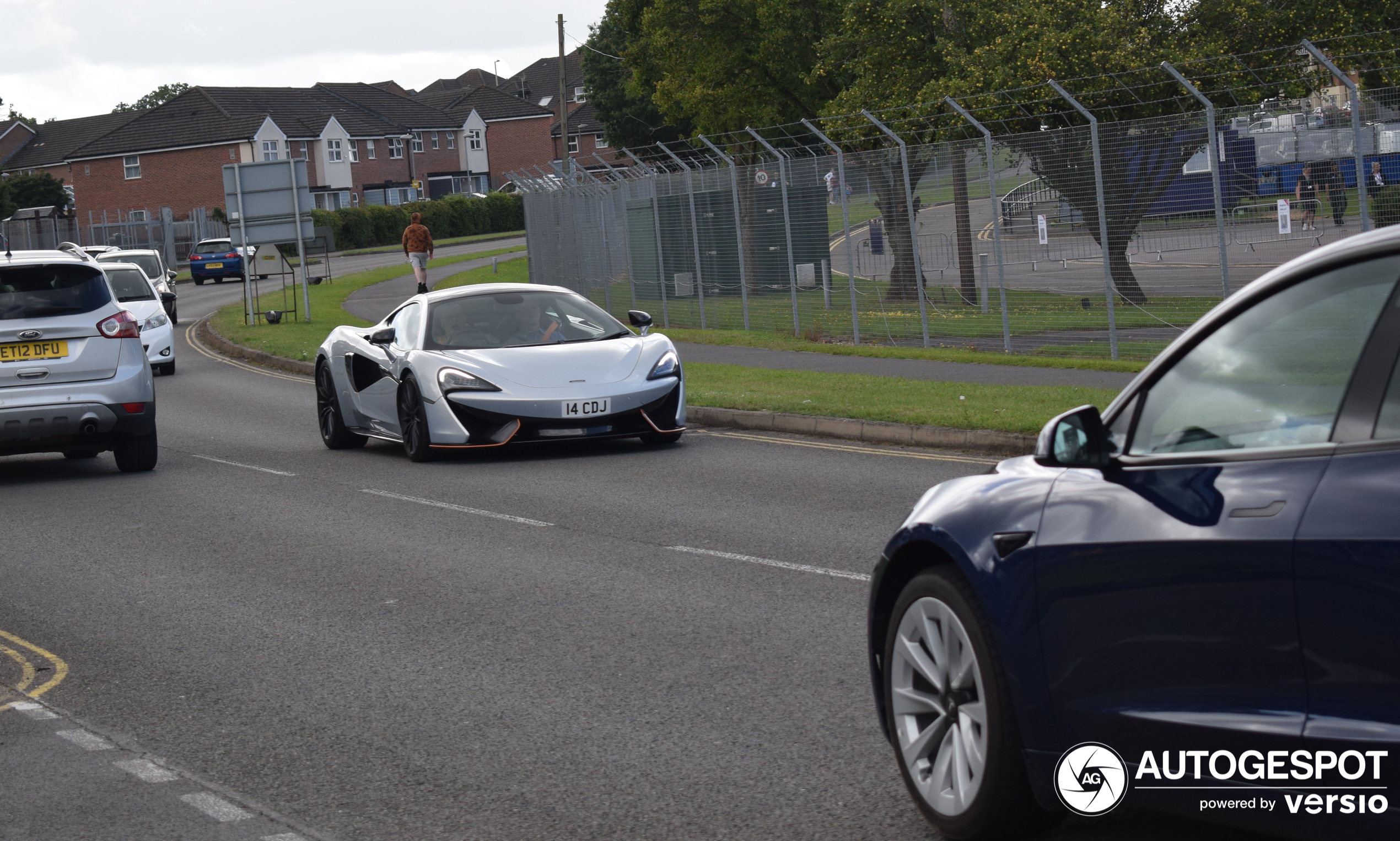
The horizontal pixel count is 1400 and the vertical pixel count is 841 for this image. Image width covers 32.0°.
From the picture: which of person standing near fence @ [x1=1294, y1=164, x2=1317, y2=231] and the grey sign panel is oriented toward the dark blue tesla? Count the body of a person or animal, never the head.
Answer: the person standing near fence

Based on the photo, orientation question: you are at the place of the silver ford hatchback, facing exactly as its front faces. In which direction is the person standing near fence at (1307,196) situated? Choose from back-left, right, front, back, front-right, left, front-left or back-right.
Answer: right

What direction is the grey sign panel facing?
away from the camera

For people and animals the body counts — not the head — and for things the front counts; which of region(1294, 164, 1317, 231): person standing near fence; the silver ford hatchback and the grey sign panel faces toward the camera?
the person standing near fence

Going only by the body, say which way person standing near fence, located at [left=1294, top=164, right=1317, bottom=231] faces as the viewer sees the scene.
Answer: toward the camera

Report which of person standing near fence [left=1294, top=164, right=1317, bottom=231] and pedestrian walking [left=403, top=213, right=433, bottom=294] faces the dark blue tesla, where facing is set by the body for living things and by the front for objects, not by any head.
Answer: the person standing near fence

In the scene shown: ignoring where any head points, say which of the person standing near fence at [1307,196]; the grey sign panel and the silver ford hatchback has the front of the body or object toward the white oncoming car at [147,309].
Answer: the silver ford hatchback

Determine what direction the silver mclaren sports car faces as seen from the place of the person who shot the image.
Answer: facing the viewer and to the right of the viewer
